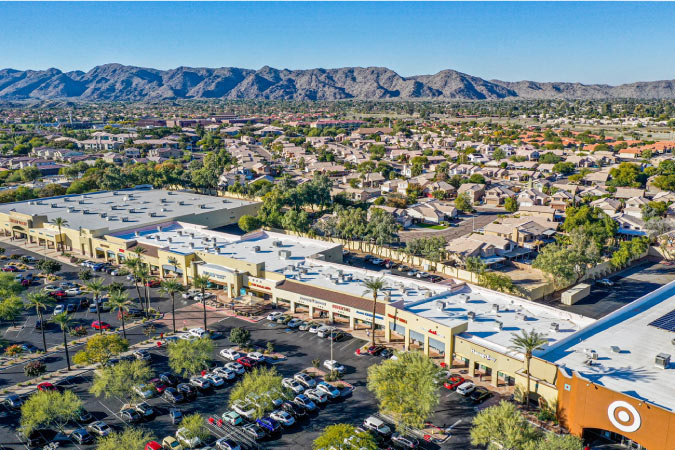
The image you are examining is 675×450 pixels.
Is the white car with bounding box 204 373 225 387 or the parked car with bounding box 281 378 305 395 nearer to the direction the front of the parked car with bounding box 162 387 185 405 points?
the parked car

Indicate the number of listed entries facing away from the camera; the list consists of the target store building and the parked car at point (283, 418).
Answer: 0

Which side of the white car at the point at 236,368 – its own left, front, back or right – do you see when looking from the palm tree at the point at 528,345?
front

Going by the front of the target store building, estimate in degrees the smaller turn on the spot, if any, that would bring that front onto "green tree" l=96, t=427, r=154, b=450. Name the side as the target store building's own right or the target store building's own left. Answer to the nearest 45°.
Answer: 0° — it already faces it

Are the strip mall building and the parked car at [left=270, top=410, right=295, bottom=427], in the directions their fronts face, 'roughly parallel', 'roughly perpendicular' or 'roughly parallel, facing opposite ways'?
roughly perpendicular

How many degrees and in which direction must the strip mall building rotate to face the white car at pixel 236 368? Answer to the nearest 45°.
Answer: approximately 45° to its right

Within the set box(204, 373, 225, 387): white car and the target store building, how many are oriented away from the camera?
0
